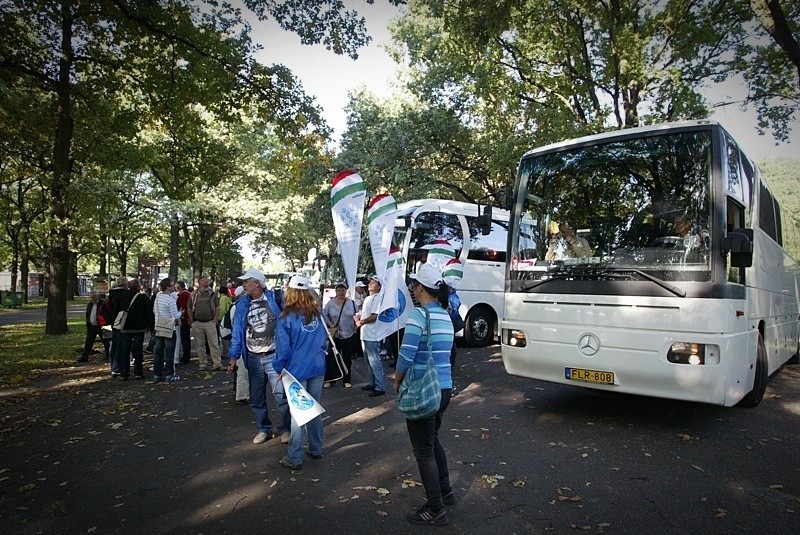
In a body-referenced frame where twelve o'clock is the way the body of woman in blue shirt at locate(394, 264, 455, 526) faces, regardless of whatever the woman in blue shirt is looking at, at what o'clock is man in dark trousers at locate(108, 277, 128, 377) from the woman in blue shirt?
The man in dark trousers is roughly at 12 o'clock from the woman in blue shirt.

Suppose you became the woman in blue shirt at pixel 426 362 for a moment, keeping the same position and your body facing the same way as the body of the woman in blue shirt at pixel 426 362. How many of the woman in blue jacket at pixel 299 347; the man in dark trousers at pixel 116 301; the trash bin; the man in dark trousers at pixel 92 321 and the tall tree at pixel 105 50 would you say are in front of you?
5

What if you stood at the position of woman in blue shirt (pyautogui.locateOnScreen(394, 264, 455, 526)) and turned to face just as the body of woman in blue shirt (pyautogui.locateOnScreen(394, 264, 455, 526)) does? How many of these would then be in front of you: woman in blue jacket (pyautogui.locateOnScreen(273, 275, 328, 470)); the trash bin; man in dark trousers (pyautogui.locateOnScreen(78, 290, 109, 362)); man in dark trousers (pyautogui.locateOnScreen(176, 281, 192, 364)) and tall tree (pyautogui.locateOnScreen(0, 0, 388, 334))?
5

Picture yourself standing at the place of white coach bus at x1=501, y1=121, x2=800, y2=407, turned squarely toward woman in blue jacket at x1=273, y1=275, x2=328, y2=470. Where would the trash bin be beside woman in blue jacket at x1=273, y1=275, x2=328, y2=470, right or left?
right

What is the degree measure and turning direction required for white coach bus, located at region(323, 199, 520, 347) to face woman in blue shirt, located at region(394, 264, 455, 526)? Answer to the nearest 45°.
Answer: approximately 45° to its left

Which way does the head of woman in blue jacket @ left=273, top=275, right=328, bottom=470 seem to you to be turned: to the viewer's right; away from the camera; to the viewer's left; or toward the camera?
away from the camera

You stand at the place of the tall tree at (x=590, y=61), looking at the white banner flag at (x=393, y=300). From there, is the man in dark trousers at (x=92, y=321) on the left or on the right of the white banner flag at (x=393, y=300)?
right

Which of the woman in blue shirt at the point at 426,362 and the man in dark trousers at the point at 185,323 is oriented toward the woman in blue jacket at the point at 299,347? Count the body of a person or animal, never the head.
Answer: the woman in blue shirt at the point at 426,362
